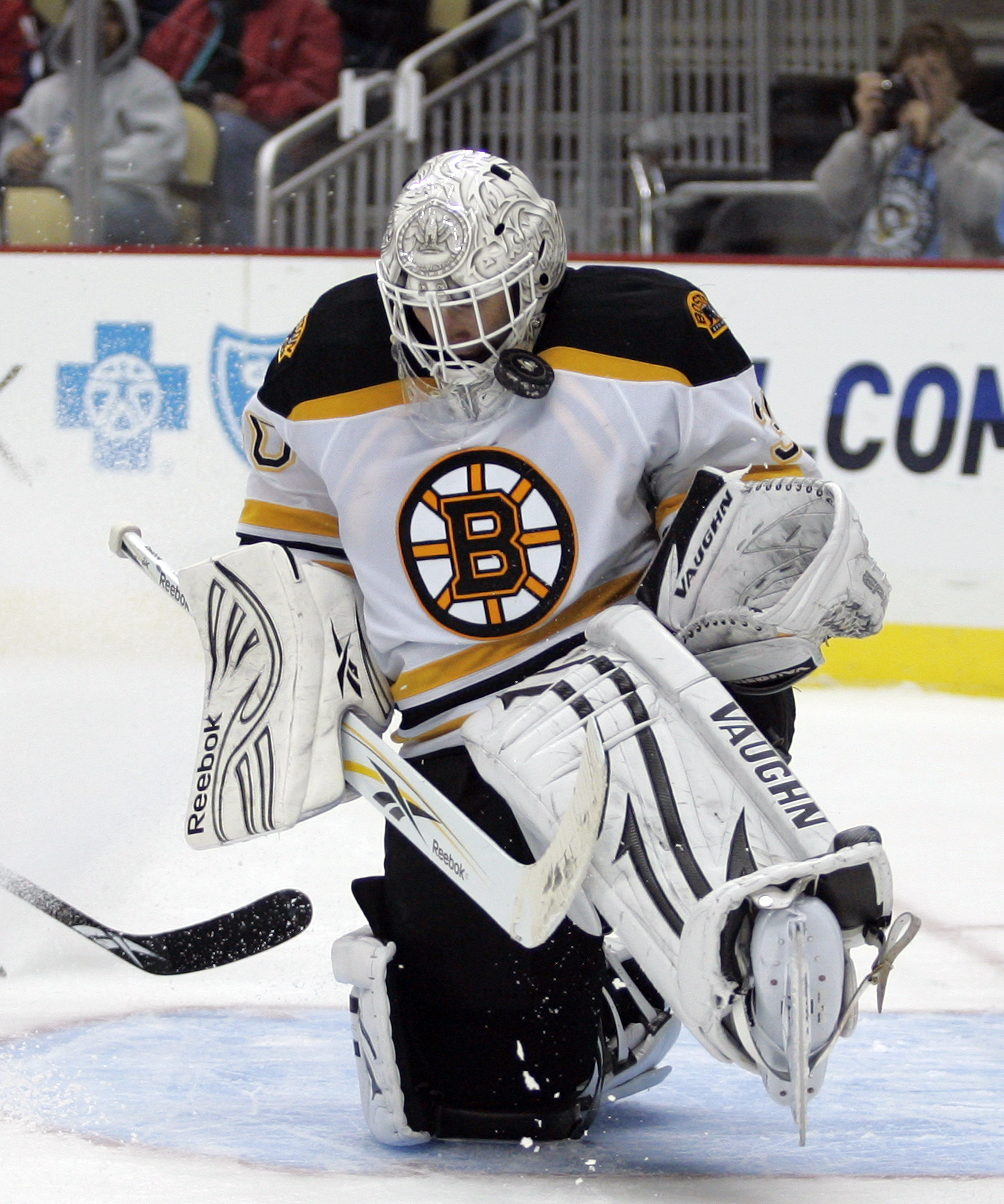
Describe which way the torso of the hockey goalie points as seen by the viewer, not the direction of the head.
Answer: toward the camera

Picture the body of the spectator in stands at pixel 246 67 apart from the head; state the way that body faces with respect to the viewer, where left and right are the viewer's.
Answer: facing the viewer and to the left of the viewer

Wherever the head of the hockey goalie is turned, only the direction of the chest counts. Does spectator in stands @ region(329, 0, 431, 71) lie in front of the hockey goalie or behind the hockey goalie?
behind

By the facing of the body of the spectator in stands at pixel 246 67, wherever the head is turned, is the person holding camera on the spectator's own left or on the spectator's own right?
on the spectator's own left

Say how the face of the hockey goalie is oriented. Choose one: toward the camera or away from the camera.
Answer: toward the camera

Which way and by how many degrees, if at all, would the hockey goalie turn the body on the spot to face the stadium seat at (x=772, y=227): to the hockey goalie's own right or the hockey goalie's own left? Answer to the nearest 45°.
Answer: approximately 180°
